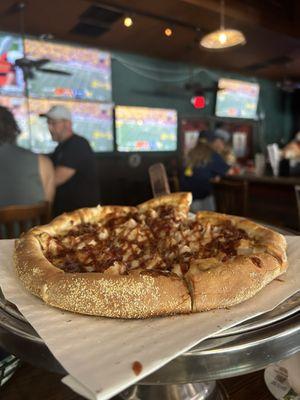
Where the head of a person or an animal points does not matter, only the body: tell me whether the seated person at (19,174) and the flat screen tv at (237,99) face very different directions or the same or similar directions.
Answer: very different directions

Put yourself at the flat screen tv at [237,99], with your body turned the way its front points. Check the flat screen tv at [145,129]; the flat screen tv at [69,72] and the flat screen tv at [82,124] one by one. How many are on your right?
3

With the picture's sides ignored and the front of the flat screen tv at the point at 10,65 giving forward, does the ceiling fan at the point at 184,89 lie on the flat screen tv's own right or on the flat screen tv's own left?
on the flat screen tv's own left

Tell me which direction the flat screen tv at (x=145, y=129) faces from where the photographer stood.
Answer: facing the viewer and to the right of the viewer

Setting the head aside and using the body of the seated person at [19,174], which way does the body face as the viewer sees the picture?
away from the camera

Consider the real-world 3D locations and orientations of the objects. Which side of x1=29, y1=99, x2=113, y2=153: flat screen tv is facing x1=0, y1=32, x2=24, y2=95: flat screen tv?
right

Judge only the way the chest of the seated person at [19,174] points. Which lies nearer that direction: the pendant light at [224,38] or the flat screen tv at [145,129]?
the flat screen tv

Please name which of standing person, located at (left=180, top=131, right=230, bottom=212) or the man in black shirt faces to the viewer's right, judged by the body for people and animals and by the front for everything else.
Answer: the standing person

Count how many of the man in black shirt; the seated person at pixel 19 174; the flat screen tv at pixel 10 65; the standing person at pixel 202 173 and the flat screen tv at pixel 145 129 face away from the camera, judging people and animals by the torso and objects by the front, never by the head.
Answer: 2

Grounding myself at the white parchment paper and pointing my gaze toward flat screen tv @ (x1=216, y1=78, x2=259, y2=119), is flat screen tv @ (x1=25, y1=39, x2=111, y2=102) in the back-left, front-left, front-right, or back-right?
front-left

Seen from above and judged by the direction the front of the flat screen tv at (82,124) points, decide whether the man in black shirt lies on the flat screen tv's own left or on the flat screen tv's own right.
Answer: on the flat screen tv's own right

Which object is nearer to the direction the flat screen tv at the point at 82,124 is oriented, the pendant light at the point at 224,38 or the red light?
the pendant light
